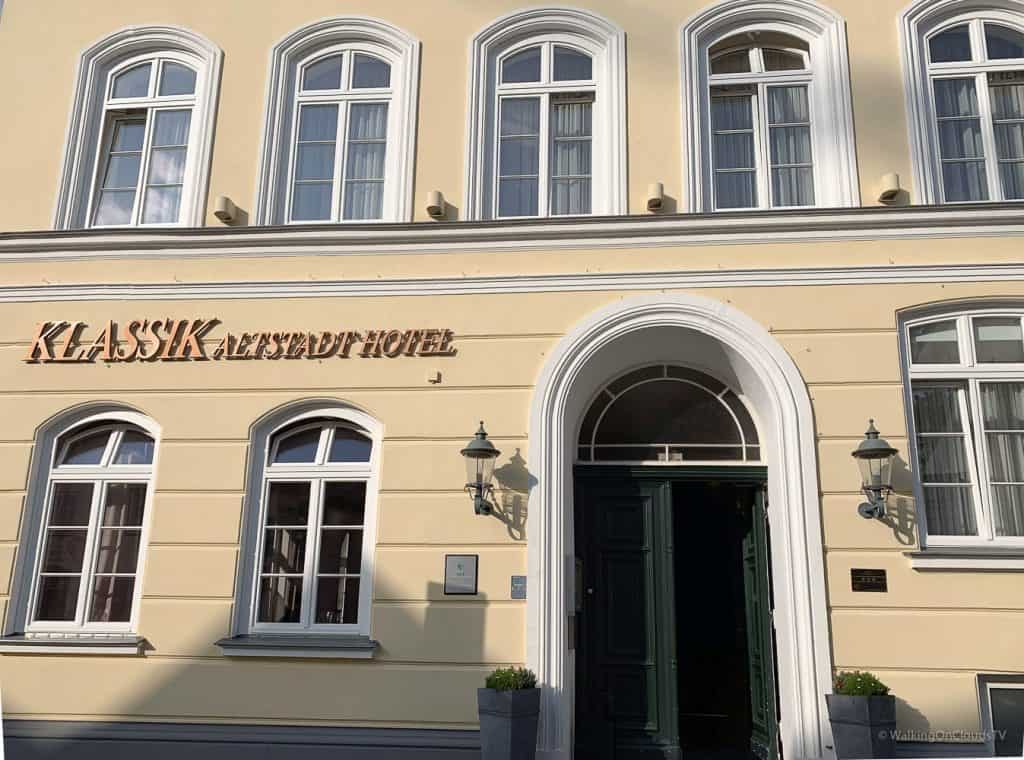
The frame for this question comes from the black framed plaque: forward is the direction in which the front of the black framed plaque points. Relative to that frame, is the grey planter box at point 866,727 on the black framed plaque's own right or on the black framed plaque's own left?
on the black framed plaque's own left

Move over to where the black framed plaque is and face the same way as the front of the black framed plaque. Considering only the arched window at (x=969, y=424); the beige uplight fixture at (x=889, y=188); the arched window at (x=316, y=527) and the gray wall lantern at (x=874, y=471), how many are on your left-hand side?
3

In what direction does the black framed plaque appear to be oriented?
toward the camera

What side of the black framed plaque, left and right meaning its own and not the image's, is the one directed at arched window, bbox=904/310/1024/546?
left

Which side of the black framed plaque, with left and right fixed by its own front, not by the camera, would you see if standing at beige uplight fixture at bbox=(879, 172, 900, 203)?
left

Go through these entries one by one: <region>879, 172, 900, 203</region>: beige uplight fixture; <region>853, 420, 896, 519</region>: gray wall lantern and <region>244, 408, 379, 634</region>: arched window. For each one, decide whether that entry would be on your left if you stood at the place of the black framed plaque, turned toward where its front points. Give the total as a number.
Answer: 2
